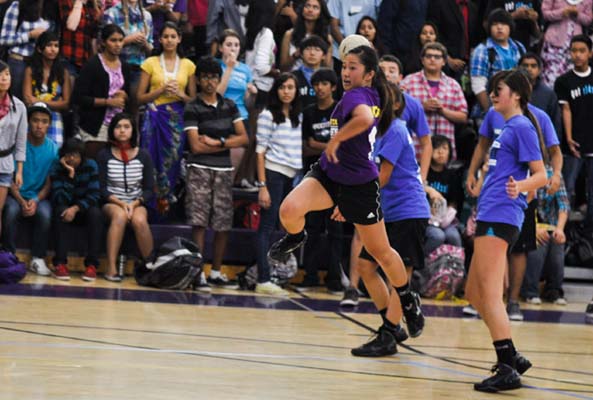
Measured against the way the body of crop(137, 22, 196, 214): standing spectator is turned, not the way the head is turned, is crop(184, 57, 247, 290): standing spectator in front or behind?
in front

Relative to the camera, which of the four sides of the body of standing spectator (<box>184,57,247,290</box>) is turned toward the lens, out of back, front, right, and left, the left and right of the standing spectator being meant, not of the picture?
front

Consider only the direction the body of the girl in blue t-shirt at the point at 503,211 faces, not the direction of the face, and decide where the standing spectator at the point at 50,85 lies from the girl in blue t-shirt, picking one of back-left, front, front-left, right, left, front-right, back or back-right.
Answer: front-right

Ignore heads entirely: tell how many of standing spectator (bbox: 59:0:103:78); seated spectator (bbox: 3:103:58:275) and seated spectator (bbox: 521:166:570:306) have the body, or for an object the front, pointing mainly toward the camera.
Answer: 3

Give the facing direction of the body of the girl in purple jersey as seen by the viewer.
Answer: to the viewer's left

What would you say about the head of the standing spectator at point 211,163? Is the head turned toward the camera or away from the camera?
toward the camera

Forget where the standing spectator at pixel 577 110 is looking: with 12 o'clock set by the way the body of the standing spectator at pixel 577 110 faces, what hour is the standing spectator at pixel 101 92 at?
the standing spectator at pixel 101 92 is roughly at 2 o'clock from the standing spectator at pixel 577 110.

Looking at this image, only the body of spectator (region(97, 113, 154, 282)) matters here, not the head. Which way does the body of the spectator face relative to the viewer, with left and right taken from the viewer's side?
facing the viewer

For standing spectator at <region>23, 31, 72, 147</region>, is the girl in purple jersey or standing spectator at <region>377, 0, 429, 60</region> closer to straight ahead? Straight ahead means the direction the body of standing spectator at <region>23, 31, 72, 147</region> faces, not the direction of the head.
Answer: the girl in purple jersey

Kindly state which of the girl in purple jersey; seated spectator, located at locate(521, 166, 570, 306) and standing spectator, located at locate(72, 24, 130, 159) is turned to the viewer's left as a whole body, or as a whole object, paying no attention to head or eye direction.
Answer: the girl in purple jersey

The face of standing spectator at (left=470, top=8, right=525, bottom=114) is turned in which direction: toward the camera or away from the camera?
toward the camera

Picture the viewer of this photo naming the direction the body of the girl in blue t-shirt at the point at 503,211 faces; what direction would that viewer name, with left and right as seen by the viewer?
facing to the left of the viewer

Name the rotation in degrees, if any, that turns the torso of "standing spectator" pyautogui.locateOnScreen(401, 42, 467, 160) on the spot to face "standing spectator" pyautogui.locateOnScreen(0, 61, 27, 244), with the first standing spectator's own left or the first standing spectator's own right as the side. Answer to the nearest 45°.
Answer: approximately 45° to the first standing spectator's own right

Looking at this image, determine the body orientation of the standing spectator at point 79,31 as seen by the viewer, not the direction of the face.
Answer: toward the camera

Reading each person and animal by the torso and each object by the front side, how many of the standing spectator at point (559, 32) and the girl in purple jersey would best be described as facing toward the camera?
1

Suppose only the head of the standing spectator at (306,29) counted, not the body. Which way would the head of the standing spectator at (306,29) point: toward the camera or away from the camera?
toward the camera
